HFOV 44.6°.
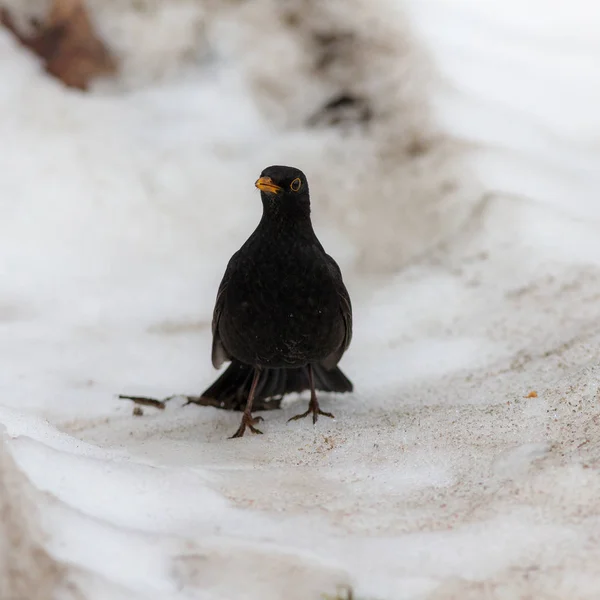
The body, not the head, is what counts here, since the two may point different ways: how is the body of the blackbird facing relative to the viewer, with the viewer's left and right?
facing the viewer
